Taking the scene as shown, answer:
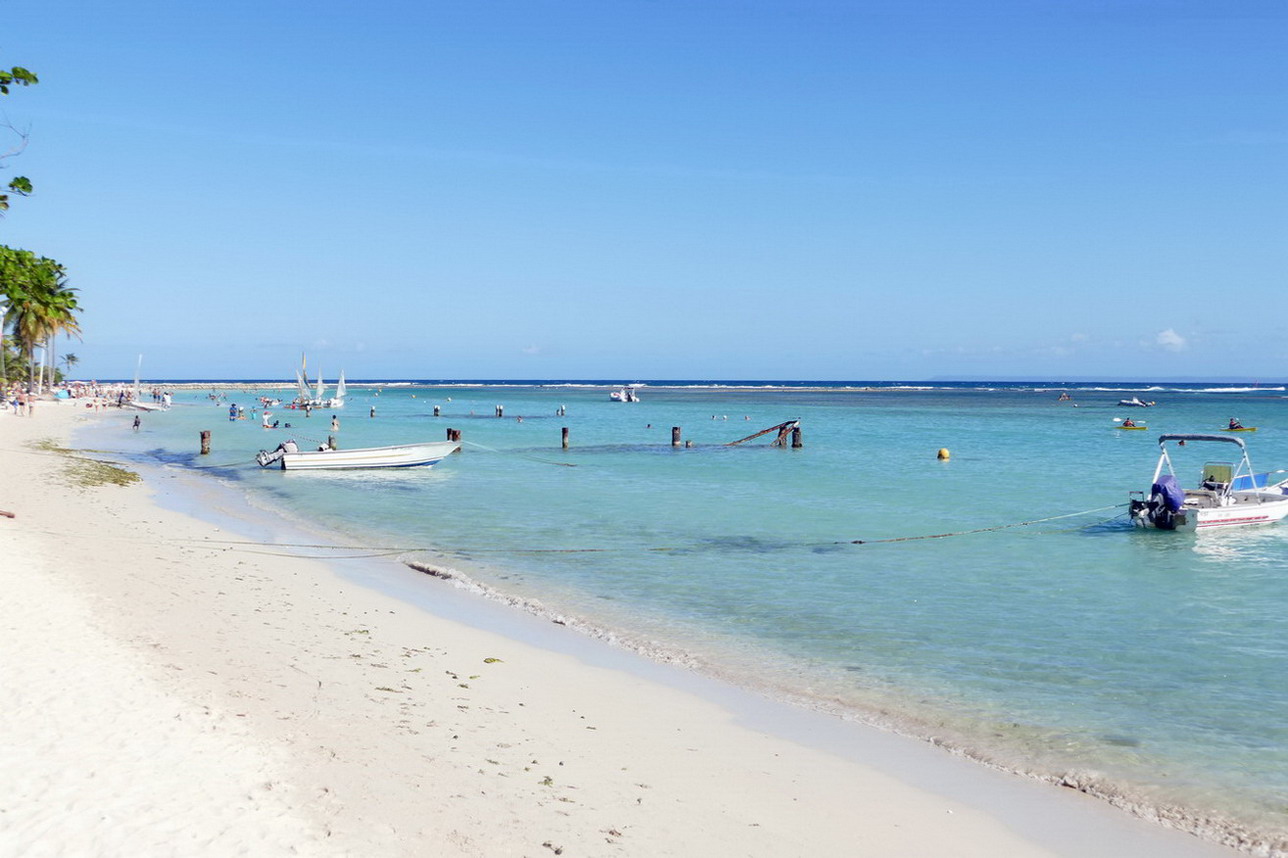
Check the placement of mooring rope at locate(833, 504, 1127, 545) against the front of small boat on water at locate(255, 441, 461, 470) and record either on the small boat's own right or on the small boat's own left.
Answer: on the small boat's own right

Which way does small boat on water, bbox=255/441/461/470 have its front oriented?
to the viewer's right

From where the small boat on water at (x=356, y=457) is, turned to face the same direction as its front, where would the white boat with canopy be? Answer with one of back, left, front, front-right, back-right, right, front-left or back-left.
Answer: front-right
